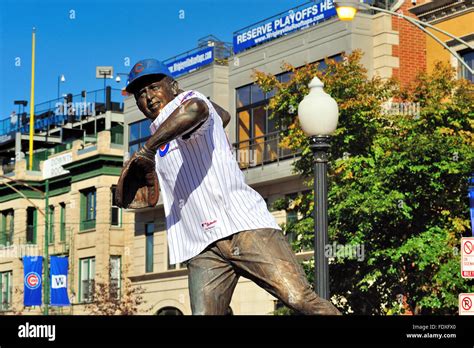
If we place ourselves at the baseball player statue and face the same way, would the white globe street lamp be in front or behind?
behind

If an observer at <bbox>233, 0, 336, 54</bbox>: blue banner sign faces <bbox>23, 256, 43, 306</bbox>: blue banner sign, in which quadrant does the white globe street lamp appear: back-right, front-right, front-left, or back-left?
back-left

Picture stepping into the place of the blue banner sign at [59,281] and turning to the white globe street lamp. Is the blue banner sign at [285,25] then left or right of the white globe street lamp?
left

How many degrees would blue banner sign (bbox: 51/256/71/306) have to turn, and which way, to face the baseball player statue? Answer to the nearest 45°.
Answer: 0° — it already faces it

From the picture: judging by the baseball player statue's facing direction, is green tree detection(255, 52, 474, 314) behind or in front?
behind

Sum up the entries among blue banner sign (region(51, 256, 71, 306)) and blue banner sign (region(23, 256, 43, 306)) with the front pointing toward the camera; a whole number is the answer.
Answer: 2
